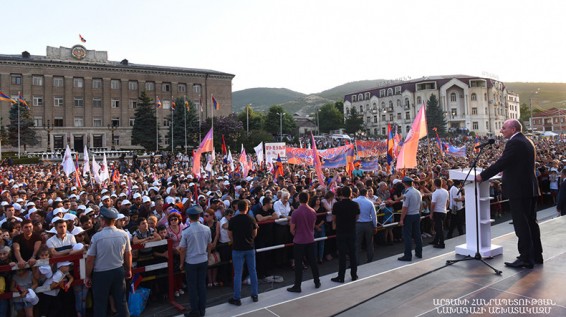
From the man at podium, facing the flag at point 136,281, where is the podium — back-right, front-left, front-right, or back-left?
front-right

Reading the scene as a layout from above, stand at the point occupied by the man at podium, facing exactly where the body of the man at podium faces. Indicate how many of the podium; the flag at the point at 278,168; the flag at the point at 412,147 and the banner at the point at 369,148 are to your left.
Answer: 0

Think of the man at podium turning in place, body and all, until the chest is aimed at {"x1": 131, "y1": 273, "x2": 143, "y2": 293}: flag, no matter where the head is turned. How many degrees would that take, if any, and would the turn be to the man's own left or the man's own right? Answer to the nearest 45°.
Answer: approximately 45° to the man's own left

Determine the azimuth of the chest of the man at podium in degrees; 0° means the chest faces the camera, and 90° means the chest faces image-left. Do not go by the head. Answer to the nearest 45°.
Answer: approximately 90°

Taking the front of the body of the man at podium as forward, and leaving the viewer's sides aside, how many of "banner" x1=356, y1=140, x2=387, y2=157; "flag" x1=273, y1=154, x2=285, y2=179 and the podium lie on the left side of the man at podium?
0

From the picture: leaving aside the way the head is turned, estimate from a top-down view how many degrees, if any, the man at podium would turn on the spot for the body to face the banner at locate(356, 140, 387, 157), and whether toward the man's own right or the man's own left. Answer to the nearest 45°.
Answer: approximately 45° to the man's own right

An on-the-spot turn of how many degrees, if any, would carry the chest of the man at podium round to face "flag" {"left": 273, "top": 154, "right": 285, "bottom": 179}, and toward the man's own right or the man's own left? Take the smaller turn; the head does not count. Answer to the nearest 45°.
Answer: approximately 45° to the man's own right

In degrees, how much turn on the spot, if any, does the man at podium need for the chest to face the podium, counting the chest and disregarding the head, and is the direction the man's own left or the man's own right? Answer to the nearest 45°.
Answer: approximately 45° to the man's own right

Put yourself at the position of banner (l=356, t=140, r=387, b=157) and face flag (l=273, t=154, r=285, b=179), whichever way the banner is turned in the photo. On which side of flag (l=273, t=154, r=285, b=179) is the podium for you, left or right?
left
